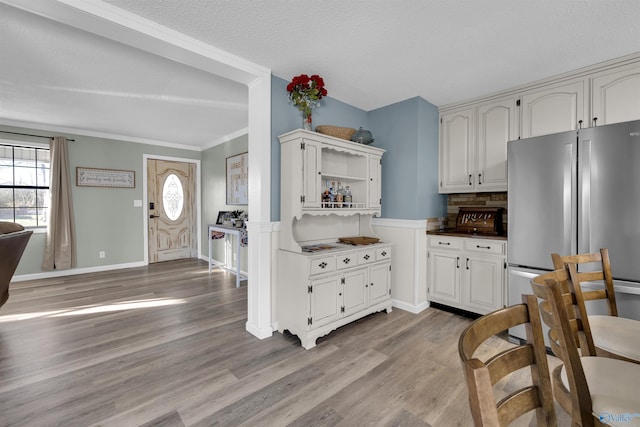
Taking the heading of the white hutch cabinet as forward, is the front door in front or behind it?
behind

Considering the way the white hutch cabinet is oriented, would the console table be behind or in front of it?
behind

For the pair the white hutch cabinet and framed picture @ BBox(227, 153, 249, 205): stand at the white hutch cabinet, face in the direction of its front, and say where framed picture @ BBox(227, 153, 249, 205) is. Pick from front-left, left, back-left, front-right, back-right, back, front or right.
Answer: back

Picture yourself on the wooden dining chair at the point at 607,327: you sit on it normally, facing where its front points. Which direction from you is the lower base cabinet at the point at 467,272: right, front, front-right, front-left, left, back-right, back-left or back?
back

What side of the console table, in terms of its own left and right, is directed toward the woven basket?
left
